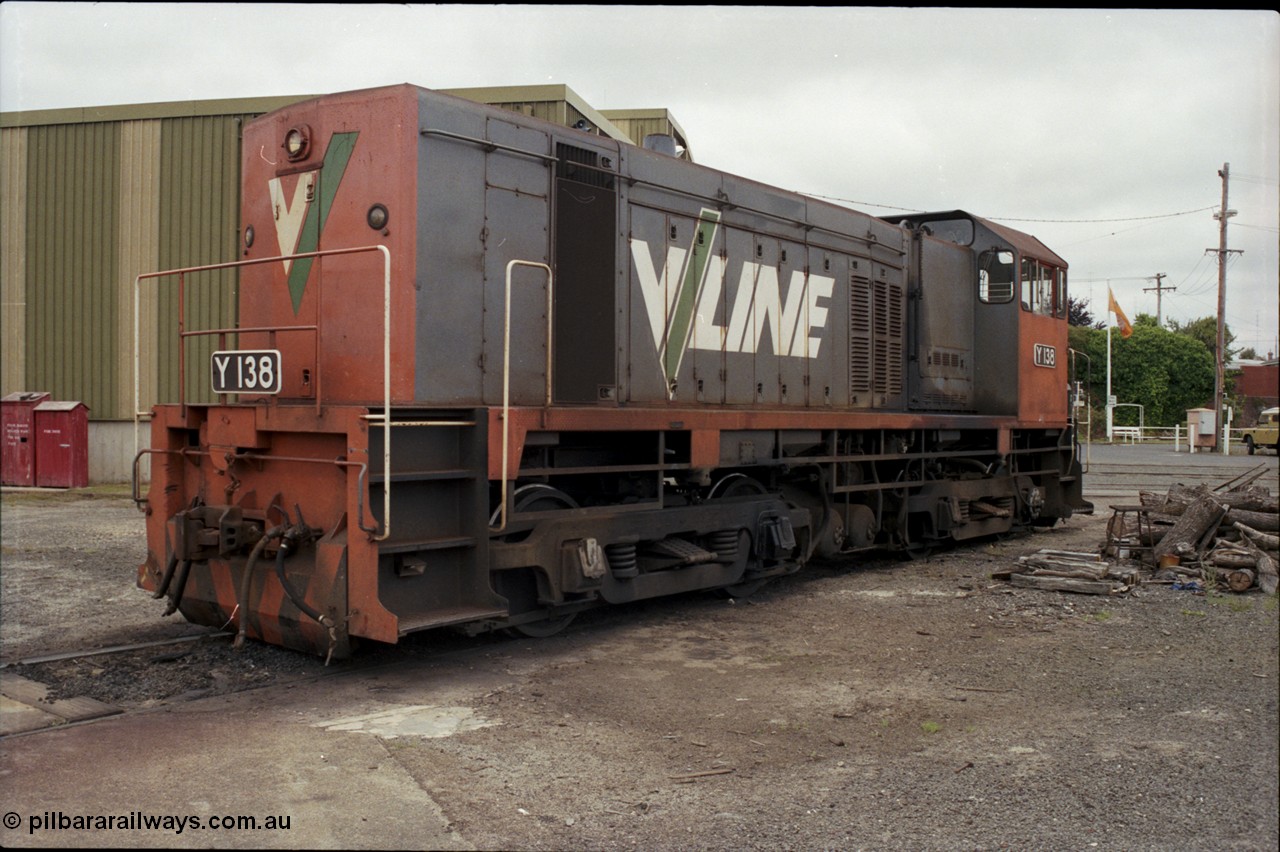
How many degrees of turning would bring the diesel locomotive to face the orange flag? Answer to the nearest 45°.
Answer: approximately 180°

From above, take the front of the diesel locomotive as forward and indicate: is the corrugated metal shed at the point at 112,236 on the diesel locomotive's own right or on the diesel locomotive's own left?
on the diesel locomotive's own right

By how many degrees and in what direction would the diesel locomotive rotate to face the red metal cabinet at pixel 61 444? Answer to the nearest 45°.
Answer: approximately 90° to its right

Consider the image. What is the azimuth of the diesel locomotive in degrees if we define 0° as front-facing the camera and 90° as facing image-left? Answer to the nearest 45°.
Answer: approximately 45°

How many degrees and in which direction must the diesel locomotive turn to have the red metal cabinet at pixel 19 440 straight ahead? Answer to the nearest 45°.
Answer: approximately 90° to its right
